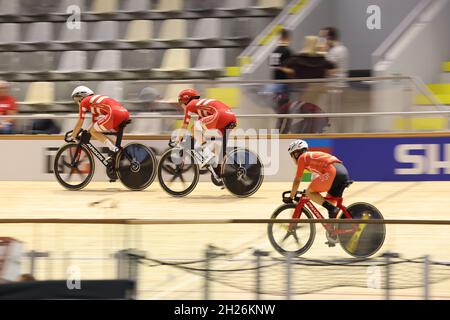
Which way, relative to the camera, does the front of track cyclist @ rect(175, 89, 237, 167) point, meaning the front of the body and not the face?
to the viewer's left

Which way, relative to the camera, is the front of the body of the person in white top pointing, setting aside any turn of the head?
to the viewer's left

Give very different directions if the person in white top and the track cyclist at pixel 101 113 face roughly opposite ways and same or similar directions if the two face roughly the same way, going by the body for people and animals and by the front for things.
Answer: same or similar directions

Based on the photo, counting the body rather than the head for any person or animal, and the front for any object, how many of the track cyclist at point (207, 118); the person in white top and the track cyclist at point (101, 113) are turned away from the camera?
0

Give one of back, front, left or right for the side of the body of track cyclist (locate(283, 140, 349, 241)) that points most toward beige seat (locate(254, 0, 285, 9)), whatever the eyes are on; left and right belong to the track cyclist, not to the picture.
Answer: right

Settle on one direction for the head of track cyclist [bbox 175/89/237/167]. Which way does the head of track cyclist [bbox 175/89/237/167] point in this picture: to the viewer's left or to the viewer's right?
to the viewer's left

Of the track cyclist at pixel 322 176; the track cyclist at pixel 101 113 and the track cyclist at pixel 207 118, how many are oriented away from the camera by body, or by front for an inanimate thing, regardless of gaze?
0

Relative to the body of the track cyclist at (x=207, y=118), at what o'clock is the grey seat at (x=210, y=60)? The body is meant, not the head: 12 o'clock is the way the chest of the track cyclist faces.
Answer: The grey seat is roughly at 3 o'clock from the track cyclist.

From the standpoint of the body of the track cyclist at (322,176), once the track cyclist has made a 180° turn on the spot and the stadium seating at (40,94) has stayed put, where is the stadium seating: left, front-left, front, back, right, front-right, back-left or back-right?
back-left

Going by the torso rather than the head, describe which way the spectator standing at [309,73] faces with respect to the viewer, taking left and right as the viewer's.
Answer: facing away from the viewer

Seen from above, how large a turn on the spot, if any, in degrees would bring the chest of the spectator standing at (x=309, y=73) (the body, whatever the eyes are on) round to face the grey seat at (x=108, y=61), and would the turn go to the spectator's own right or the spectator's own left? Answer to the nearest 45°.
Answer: approximately 45° to the spectator's own left

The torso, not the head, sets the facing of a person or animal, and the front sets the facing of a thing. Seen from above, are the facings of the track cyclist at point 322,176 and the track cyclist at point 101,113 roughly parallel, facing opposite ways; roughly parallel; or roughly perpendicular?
roughly parallel

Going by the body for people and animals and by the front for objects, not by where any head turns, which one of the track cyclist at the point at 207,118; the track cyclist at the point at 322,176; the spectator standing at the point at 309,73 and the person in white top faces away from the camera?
the spectator standing

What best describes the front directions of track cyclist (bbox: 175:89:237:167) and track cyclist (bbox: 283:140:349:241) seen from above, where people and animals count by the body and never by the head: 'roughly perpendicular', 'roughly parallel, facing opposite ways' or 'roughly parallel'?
roughly parallel

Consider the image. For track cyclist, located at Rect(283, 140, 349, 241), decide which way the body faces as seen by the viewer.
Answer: to the viewer's left

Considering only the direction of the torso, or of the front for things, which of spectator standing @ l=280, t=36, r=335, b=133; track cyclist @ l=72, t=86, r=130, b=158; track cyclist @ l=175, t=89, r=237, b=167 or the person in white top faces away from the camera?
the spectator standing

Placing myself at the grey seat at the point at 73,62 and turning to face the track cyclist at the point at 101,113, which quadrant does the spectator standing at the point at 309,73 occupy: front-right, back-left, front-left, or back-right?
front-left
